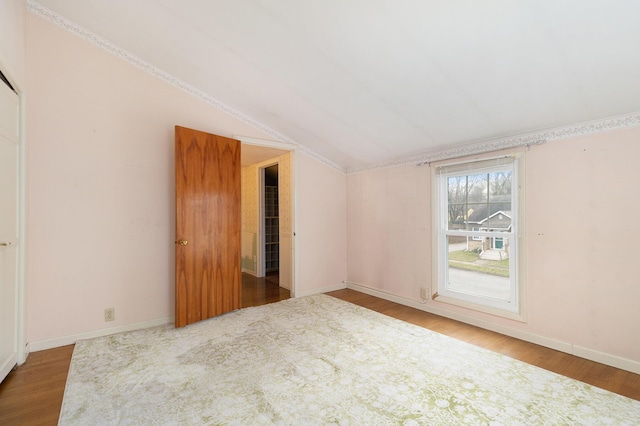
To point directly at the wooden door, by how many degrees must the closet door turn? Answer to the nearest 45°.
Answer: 0° — it already faces it

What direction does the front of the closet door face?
to the viewer's right
